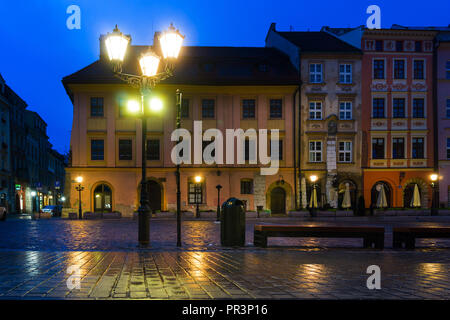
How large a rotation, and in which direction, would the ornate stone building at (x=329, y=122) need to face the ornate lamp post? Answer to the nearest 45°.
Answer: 0° — it already faces it

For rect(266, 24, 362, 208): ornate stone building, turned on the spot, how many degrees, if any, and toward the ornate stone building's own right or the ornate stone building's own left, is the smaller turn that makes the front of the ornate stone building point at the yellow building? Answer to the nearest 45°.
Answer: approximately 90° to the ornate stone building's own right

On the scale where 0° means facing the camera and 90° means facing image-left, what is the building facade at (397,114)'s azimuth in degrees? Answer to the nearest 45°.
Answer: approximately 0°

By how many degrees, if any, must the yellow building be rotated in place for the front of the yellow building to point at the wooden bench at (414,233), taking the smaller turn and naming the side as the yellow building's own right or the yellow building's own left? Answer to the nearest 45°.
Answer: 0° — it already faces it

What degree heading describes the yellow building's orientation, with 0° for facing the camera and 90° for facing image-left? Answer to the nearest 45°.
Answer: approximately 0°

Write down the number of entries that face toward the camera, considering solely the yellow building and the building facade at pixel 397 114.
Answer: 2
